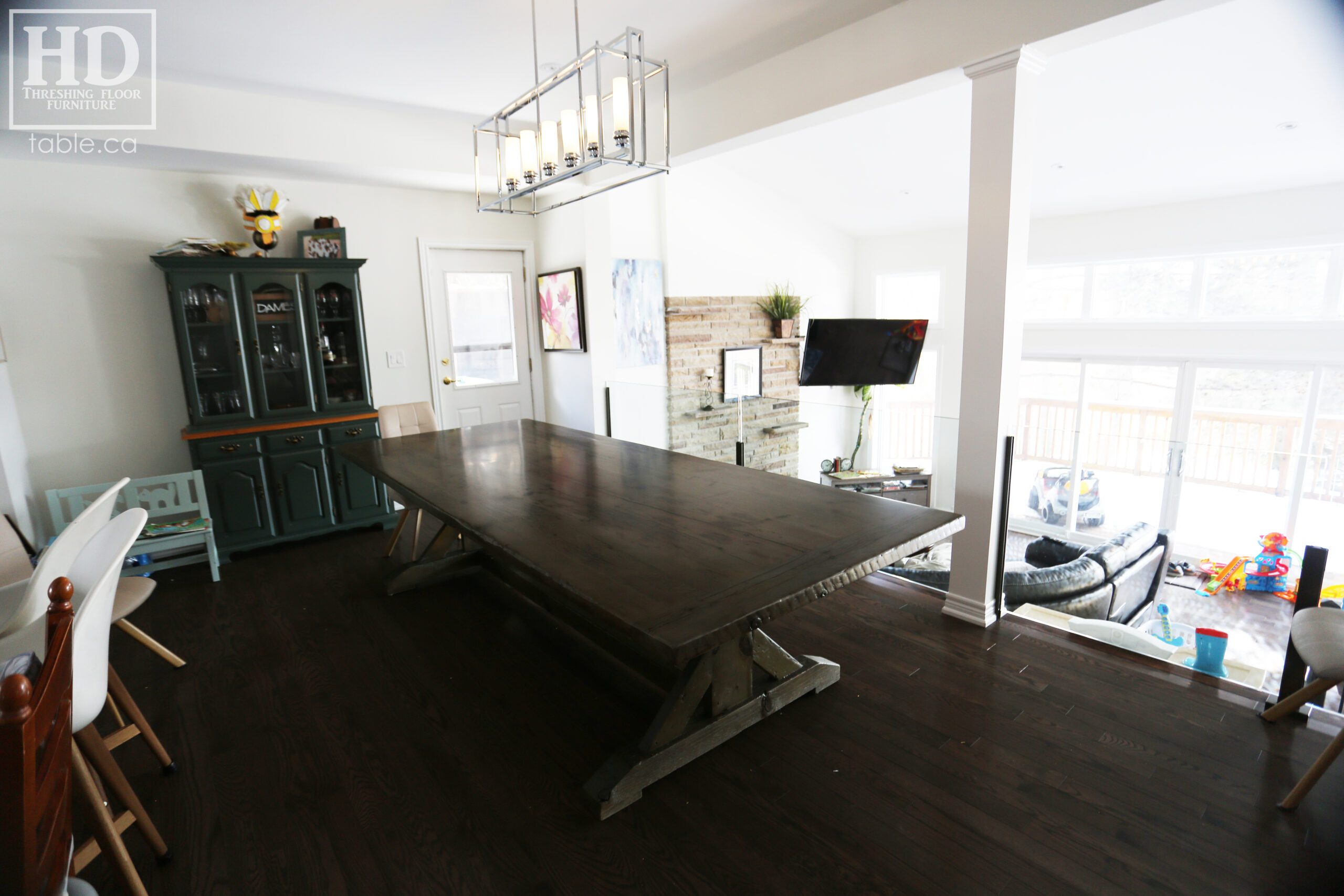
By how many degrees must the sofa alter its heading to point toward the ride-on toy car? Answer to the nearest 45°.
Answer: approximately 45° to its right

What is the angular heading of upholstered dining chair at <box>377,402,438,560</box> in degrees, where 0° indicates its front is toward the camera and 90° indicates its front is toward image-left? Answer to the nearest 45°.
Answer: approximately 315°

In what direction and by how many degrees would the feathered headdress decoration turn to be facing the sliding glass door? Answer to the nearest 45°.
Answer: approximately 45° to its left

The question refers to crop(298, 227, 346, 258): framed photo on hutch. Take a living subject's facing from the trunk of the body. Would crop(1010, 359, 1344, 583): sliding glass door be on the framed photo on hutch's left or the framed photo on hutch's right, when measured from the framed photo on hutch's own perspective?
on its left

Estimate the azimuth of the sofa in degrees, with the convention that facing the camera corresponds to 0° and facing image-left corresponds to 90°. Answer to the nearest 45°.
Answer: approximately 135°
